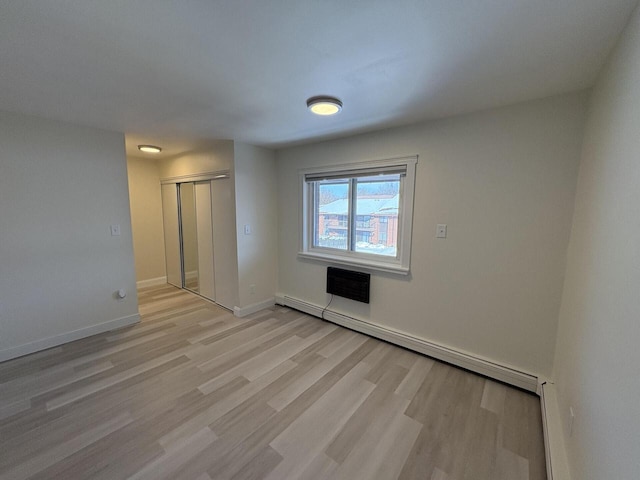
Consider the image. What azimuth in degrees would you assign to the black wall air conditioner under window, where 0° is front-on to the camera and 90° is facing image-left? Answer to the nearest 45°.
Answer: approximately 45°

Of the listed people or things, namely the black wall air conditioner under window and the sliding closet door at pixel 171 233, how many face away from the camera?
0

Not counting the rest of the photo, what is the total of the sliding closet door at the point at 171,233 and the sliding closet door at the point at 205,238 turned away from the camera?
0

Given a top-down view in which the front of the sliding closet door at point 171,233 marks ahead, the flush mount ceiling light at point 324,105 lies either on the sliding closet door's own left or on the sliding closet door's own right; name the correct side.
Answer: on the sliding closet door's own left

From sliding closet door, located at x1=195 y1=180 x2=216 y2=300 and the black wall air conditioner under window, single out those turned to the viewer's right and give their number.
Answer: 0

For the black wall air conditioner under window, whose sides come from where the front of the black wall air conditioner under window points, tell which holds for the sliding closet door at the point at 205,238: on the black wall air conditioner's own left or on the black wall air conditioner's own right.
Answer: on the black wall air conditioner's own right

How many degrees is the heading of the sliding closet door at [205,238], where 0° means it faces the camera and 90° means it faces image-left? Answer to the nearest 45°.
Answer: approximately 45°

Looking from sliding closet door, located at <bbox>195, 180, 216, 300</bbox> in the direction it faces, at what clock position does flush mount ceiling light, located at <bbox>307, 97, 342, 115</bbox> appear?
The flush mount ceiling light is roughly at 10 o'clock from the sliding closet door.

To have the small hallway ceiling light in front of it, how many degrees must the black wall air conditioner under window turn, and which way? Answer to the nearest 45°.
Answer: approximately 45° to its right

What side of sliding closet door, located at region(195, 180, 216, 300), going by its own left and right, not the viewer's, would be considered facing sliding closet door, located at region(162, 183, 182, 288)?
right

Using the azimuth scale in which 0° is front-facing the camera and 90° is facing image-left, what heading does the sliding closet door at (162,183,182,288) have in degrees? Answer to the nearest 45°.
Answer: approximately 45°
